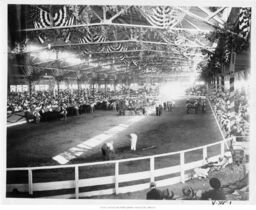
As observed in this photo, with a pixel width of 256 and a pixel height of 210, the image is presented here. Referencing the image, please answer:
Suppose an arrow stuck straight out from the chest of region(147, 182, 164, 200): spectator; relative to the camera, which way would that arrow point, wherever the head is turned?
away from the camera

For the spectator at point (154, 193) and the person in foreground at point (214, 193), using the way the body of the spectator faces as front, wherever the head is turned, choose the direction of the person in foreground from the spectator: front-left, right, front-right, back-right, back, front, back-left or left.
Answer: right
